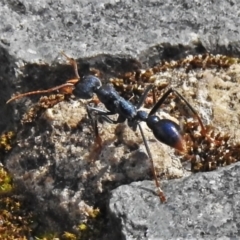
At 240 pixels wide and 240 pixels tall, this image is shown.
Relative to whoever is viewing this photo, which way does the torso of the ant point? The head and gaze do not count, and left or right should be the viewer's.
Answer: facing away from the viewer and to the left of the viewer

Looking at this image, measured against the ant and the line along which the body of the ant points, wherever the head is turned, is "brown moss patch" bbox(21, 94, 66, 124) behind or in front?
in front
